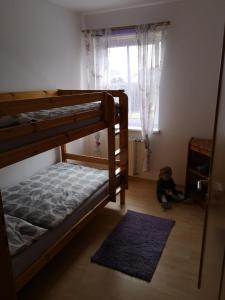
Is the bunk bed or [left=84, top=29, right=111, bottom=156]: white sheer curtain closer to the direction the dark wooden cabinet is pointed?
the bunk bed

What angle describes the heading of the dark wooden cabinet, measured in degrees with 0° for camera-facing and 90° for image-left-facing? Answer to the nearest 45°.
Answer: approximately 45°

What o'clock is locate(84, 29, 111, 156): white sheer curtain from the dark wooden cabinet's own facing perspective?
The white sheer curtain is roughly at 2 o'clock from the dark wooden cabinet.

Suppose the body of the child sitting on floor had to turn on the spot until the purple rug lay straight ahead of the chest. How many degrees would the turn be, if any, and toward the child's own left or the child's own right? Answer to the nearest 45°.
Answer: approximately 45° to the child's own right

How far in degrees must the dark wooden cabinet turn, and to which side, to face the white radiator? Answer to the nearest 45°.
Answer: approximately 45° to its right

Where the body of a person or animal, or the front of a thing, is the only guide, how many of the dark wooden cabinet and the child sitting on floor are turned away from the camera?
0

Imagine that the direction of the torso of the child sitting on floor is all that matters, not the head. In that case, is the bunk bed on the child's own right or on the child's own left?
on the child's own right

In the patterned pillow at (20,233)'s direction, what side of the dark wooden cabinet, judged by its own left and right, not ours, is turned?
front

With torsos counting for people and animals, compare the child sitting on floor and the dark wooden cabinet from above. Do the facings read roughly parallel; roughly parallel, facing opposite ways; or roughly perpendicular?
roughly perpendicular

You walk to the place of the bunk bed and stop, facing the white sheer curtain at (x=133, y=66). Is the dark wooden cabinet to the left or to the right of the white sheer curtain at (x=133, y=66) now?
right

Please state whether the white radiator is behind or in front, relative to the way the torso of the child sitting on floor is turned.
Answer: behind

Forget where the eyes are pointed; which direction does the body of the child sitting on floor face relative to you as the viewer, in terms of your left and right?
facing the viewer and to the right of the viewer
